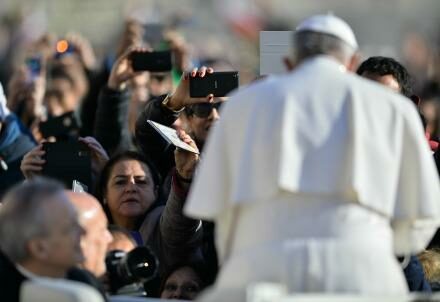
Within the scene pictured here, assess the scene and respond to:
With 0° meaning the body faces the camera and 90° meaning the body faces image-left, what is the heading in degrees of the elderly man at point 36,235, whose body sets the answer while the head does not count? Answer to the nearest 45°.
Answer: approximately 270°

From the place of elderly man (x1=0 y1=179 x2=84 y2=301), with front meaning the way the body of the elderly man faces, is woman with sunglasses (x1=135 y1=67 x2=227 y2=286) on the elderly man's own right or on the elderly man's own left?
on the elderly man's own left

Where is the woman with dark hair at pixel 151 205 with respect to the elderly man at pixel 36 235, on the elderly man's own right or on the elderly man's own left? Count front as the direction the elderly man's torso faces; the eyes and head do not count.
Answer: on the elderly man's own left

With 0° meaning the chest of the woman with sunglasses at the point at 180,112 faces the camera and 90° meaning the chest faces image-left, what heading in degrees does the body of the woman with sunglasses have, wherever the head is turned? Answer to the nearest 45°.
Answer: approximately 315°
